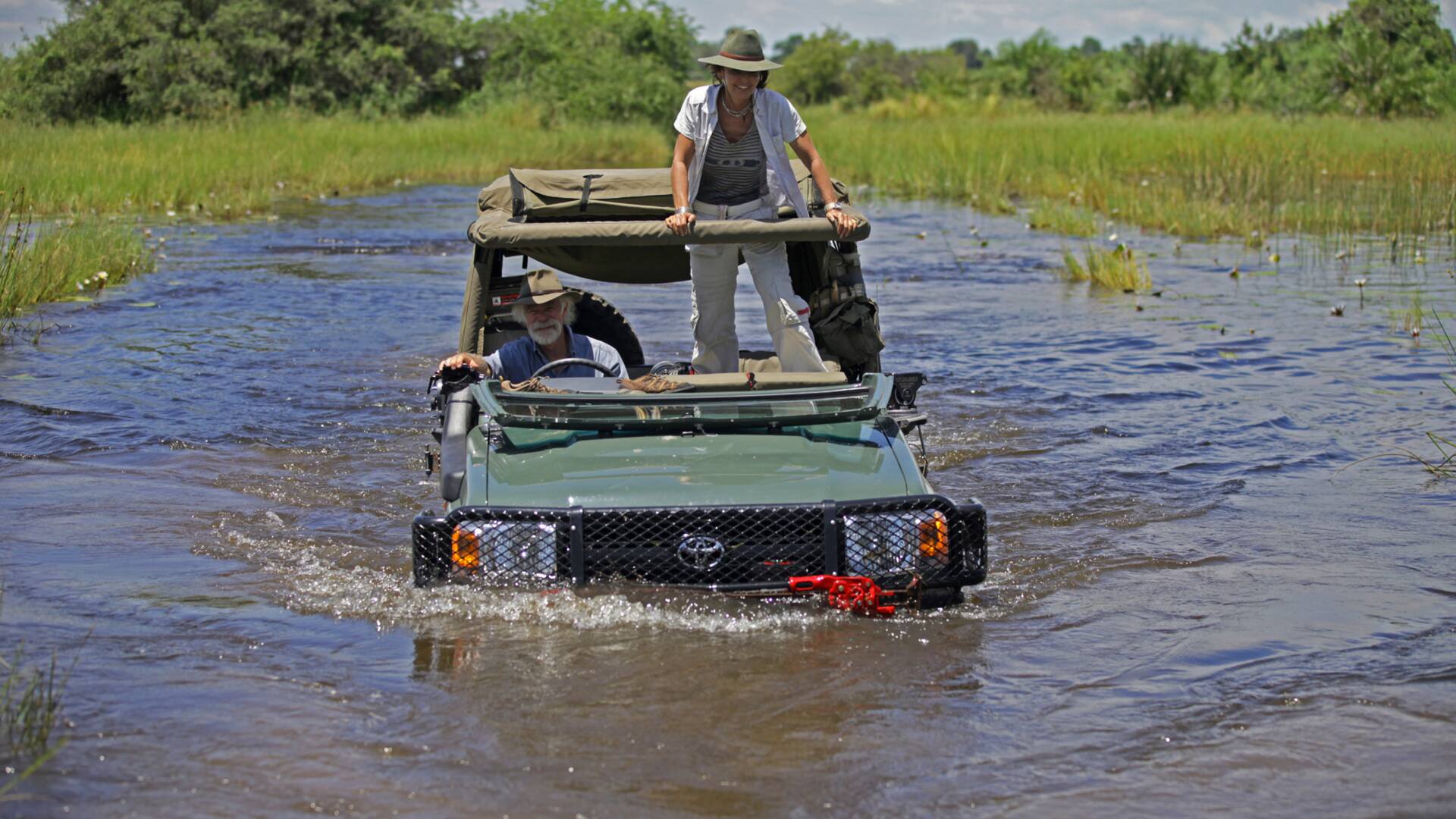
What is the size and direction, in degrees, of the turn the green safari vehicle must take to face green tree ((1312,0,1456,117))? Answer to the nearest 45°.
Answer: approximately 135° to its left

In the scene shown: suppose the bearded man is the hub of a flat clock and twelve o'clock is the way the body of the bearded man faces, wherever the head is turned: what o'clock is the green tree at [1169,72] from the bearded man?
The green tree is roughly at 7 o'clock from the bearded man.

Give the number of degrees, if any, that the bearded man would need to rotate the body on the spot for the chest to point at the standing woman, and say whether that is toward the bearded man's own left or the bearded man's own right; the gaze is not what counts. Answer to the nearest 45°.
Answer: approximately 90° to the bearded man's own left

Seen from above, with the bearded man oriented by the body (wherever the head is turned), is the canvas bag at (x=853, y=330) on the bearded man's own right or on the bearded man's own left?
on the bearded man's own left

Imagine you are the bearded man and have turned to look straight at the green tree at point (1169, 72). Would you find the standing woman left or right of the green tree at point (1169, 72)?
right

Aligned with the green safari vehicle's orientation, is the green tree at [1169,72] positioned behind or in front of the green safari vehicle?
behind

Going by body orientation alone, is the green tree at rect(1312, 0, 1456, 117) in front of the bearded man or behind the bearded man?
behind

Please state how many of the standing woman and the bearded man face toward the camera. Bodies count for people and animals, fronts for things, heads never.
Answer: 2

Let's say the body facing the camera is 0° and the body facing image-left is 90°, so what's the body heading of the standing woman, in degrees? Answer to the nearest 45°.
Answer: approximately 0°

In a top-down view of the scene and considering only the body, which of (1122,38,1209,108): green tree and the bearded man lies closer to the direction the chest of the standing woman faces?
the bearded man
